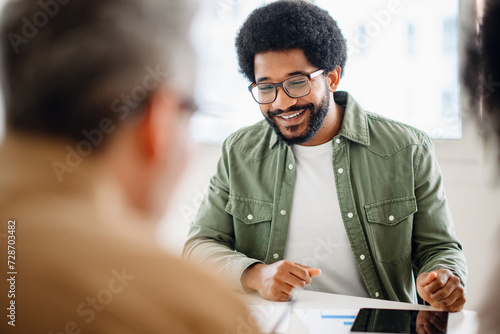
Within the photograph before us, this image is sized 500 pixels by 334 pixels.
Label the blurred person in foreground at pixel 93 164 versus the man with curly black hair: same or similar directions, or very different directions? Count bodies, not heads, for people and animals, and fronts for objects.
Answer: very different directions

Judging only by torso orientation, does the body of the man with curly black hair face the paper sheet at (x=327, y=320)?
yes

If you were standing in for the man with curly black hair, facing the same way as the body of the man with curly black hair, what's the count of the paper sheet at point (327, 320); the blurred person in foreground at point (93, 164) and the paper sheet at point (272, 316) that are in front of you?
3

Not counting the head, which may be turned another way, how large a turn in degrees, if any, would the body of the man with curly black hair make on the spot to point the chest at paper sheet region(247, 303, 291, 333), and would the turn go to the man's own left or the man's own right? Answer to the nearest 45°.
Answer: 0° — they already face it

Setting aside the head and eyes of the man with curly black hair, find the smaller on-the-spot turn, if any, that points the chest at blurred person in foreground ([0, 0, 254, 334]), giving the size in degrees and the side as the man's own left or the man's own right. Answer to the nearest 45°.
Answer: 0° — they already face them

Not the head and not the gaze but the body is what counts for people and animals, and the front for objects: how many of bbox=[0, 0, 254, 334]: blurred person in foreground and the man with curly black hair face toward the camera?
1

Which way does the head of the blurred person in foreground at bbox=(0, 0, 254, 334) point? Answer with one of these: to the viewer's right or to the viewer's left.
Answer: to the viewer's right

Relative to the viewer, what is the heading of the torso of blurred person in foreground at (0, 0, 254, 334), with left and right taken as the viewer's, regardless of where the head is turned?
facing away from the viewer and to the right of the viewer

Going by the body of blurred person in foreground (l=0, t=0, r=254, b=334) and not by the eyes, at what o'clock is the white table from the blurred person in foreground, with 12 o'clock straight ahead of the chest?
The white table is roughly at 12 o'clock from the blurred person in foreground.

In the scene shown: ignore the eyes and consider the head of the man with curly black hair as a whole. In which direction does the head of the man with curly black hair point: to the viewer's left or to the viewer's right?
to the viewer's left
